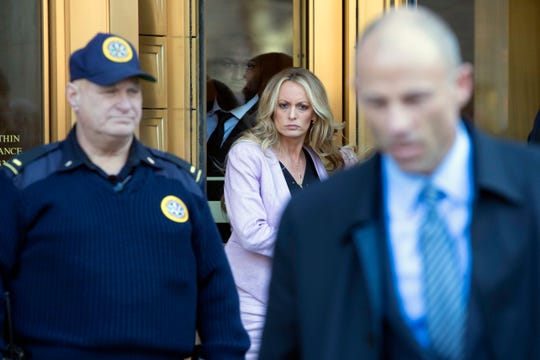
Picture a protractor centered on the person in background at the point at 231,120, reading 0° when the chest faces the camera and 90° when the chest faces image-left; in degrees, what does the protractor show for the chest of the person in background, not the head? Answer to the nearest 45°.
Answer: approximately 45°

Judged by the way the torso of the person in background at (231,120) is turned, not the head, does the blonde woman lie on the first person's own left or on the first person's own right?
on the first person's own left

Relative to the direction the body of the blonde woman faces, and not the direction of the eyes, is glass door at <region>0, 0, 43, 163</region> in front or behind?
behind

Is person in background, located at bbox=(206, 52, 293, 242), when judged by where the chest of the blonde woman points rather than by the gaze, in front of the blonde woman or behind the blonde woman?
behind

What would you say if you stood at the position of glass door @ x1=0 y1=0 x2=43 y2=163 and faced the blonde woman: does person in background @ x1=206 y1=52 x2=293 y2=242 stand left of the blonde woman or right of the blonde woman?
left

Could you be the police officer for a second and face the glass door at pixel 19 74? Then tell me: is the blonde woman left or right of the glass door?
right
